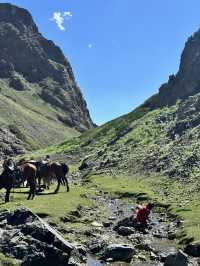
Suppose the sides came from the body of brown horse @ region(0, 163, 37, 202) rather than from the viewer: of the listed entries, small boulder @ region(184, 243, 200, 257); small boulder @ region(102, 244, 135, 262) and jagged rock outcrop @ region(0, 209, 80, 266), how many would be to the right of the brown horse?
0

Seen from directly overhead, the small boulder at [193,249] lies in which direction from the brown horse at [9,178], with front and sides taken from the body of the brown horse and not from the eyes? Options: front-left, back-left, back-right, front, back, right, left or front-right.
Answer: back-left

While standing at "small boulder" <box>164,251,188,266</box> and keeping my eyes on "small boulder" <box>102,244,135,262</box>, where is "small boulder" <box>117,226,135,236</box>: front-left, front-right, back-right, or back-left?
front-right

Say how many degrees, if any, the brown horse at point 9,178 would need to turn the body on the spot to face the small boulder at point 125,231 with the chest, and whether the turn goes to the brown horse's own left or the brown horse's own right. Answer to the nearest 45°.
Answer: approximately 135° to the brown horse's own left

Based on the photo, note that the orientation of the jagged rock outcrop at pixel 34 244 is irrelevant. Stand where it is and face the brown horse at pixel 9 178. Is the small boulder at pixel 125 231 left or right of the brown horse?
right

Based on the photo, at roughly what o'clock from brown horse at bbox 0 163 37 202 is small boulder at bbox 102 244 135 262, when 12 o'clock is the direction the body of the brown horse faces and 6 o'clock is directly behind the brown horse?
The small boulder is roughly at 8 o'clock from the brown horse.

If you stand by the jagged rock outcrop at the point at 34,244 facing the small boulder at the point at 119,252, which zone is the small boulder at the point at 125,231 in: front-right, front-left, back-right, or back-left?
front-left

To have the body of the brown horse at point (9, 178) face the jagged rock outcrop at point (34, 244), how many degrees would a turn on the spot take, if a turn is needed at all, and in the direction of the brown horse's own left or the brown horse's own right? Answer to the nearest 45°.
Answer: approximately 90° to the brown horse's own left

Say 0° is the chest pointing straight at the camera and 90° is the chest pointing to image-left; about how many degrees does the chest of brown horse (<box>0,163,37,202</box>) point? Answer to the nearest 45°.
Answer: approximately 90°

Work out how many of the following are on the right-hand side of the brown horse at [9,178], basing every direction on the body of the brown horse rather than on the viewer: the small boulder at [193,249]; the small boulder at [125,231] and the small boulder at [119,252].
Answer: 0
